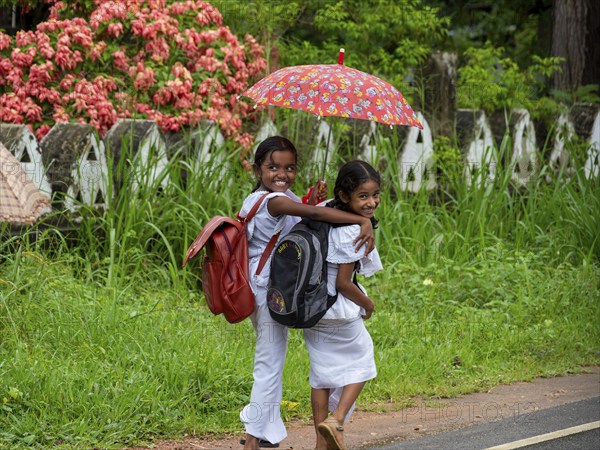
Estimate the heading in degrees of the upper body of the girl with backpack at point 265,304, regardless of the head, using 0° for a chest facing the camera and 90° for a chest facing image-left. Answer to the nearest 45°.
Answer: approximately 270°

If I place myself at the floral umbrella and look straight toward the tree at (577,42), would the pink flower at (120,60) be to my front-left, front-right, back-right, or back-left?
front-left

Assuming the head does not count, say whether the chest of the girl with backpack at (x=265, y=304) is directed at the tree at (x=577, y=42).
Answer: no

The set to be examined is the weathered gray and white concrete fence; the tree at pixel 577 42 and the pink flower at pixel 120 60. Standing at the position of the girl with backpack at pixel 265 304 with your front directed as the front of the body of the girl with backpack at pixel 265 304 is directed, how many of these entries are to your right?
0

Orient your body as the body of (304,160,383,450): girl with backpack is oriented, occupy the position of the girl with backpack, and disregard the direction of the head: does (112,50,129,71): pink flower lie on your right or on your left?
on your left

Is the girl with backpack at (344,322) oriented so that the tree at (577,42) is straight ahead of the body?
no

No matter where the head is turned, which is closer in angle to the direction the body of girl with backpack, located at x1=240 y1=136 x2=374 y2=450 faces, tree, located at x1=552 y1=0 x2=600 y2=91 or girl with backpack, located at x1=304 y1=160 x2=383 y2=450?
the girl with backpack

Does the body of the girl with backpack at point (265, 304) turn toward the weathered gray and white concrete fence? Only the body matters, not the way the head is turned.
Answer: no
